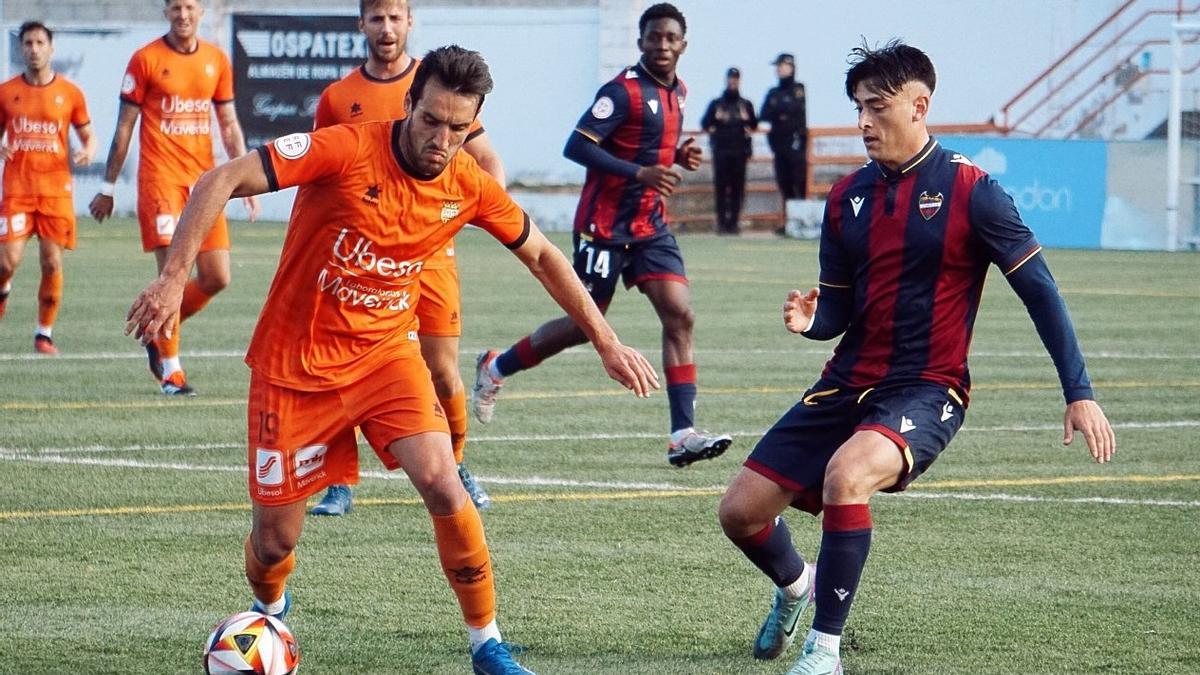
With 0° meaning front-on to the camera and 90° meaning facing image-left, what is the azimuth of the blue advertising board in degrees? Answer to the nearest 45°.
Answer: approximately 0°

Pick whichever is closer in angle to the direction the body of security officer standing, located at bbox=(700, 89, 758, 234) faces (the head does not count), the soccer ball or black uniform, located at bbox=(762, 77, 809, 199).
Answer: the soccer ball

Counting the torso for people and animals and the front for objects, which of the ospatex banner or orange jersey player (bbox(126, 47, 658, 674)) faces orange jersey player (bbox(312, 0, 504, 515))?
the ospatex banner

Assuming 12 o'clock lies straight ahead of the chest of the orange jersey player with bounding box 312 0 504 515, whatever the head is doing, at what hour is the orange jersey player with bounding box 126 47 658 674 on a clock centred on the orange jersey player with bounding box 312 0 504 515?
the orange jersey player with bounding box 126 47 658 674 is roughly at 12 o'clock from the orange jersey player with bounding box 312 0 504 515.

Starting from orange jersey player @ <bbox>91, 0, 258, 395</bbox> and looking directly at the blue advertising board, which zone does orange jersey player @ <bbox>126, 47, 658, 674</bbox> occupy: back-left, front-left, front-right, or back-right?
back-right

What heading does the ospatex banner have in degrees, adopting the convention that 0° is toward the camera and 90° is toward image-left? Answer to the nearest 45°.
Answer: approximately 0°
